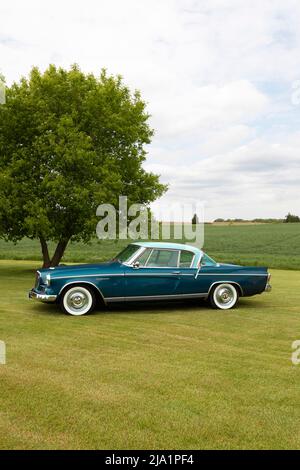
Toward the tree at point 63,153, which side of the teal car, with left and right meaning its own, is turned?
right

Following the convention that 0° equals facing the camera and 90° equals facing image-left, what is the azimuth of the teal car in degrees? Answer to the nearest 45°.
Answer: approximately 90°
